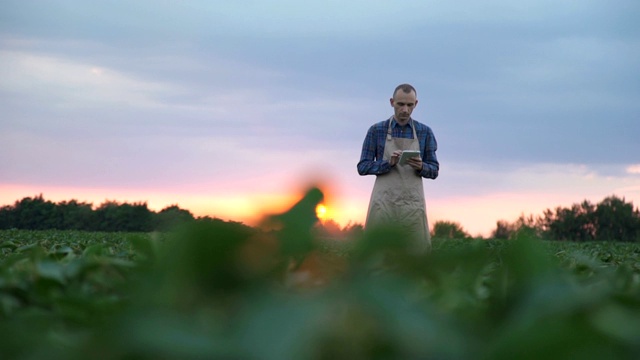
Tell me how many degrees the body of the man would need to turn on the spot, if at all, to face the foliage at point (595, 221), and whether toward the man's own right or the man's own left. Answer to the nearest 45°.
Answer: approximately 180°

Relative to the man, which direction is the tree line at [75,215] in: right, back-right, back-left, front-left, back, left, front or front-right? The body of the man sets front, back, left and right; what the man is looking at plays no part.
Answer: back-right

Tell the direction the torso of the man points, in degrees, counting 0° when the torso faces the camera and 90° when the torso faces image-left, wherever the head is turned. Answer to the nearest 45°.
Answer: approximately 0°
